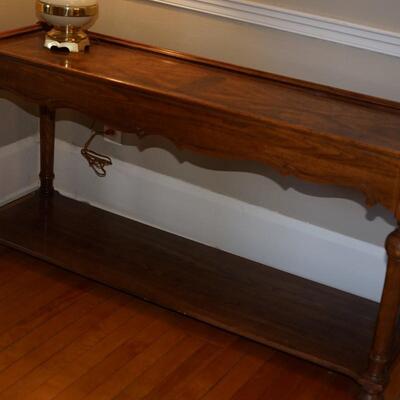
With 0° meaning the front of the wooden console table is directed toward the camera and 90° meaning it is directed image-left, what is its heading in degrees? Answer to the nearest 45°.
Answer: approximately 45°
